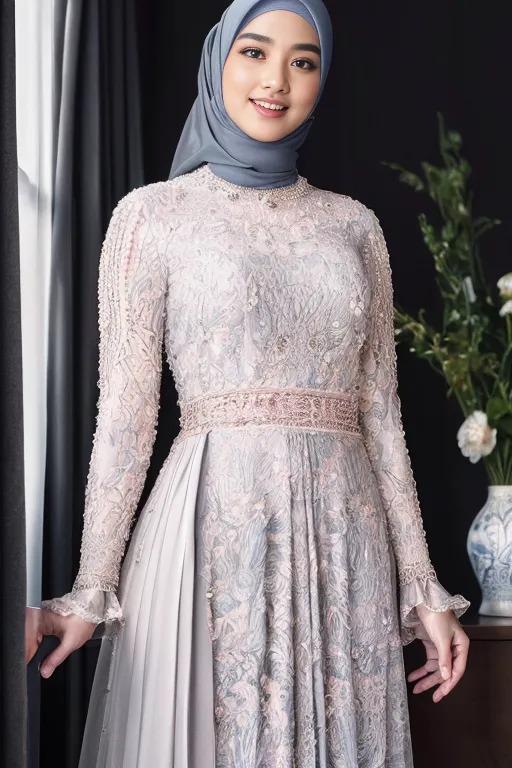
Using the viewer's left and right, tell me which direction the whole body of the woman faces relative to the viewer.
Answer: facing the viewer

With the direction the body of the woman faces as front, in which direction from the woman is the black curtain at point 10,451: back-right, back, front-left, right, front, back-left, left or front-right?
front-right

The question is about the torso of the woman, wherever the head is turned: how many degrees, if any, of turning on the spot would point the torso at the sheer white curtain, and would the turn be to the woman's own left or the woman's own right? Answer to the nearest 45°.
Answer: approximately 135° to the woman's own right
